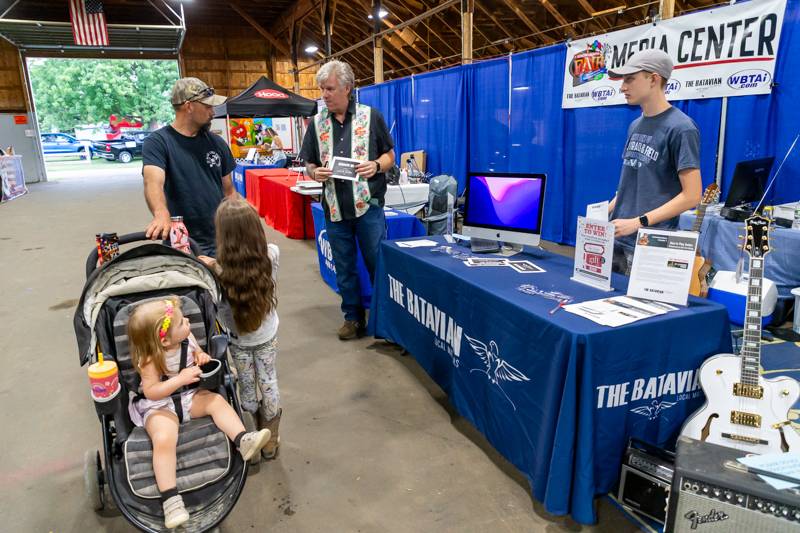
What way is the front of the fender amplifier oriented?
toward the camera

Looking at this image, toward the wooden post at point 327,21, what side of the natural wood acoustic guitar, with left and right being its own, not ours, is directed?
right

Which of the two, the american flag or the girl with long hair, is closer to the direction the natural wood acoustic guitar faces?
the girl with long hair

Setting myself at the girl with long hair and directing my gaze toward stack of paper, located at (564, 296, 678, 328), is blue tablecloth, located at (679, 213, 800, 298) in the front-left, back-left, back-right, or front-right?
front-left

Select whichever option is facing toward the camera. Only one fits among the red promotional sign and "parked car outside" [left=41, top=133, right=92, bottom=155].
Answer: the red promotional sign

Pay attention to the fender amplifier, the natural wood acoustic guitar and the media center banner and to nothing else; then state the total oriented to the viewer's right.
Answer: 0

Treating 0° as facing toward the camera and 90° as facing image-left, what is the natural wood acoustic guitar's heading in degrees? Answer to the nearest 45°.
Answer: approximately 45°

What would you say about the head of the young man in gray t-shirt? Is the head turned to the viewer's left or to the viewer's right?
to the viewer's left

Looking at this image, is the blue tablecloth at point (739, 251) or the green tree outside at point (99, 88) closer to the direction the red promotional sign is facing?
the blue tablecloth

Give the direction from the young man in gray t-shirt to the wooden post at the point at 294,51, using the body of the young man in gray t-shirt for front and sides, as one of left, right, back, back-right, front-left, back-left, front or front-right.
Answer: right

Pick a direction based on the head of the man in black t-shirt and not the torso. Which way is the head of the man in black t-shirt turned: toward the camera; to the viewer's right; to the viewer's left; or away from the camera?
to the viewer's right

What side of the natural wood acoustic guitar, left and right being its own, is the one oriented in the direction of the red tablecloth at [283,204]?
right

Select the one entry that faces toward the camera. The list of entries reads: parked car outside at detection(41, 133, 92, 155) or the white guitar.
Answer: the white guitar

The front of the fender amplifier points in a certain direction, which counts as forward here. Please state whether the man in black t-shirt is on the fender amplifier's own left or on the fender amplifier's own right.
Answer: on the fender amplifier's own right

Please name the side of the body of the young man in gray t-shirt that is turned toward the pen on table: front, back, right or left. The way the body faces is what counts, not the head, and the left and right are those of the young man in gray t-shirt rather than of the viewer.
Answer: front

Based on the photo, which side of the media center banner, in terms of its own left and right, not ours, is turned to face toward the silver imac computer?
front

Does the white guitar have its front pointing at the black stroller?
no

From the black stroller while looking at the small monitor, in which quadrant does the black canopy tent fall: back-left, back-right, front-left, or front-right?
front-left

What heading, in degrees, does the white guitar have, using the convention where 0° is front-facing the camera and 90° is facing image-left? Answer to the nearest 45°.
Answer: approximately 0°
